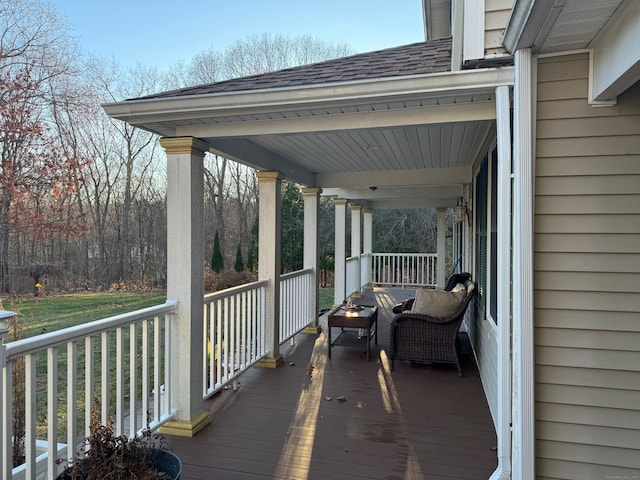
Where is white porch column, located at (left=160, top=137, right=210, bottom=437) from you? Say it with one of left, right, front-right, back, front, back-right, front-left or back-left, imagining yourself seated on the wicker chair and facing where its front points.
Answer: front-left

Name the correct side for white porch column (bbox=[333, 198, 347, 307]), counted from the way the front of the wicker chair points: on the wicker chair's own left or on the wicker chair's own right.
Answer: on the wicker chair's own right

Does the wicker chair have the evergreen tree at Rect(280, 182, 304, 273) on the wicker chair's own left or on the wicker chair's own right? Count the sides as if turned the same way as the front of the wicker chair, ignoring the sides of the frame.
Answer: on the wicker chair's own right

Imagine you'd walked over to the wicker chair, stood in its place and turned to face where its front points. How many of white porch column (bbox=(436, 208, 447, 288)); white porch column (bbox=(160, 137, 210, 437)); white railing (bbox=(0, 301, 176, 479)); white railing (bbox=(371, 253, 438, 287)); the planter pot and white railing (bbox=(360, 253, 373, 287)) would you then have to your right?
3

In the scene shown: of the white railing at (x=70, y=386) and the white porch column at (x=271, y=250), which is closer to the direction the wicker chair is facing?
the white porch column

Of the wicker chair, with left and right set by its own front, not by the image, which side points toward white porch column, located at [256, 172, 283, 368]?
front

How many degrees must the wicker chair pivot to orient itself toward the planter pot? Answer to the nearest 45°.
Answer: approximately 90° to its left

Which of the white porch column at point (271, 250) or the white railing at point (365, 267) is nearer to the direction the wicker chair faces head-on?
the white porch column

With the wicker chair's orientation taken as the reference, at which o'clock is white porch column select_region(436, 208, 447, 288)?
The white porch column is roughly at 3 o'clock from the wicker chair.

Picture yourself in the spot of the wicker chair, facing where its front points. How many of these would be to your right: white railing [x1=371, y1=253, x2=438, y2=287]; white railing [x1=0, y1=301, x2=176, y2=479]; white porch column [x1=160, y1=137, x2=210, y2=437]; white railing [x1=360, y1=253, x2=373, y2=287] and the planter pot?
2

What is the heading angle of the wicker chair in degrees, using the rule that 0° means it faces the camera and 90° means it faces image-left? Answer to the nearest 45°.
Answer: approximately 90°

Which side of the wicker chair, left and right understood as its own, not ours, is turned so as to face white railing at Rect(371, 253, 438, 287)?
right

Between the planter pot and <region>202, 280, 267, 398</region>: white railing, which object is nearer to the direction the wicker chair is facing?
the white railing

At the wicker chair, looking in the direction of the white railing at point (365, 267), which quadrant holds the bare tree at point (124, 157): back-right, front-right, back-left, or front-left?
front-left
